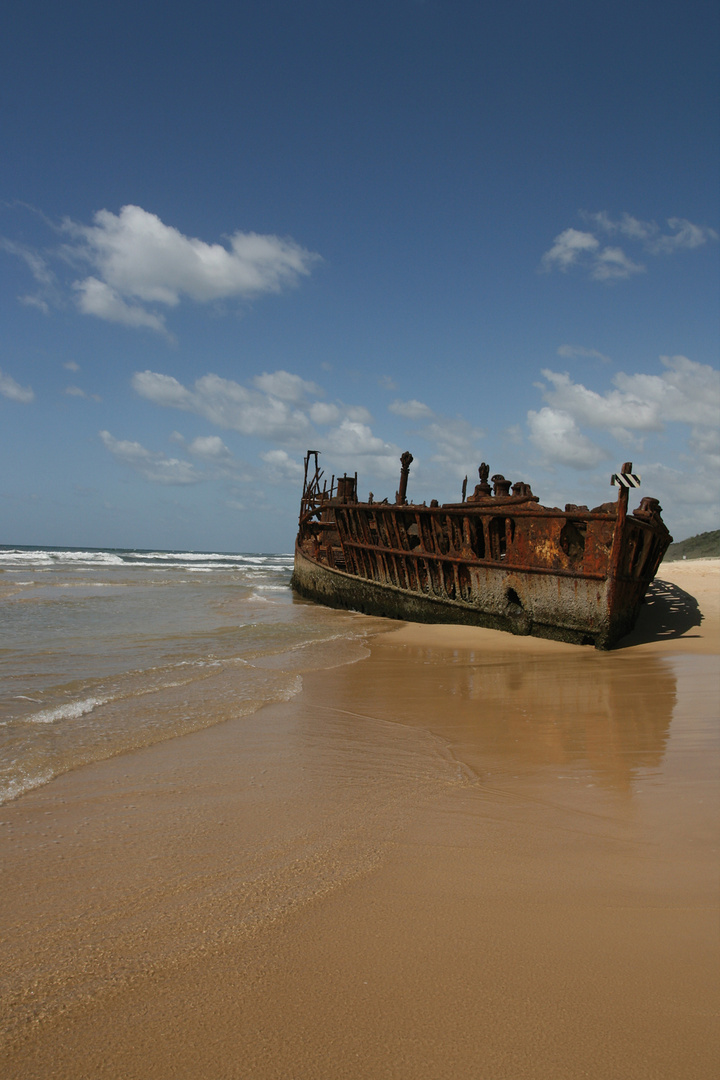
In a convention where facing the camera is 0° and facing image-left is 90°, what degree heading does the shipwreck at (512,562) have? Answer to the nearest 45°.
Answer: approximately 315°
